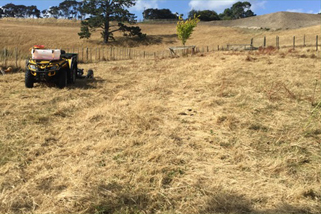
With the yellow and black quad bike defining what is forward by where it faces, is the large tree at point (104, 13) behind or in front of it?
behind
